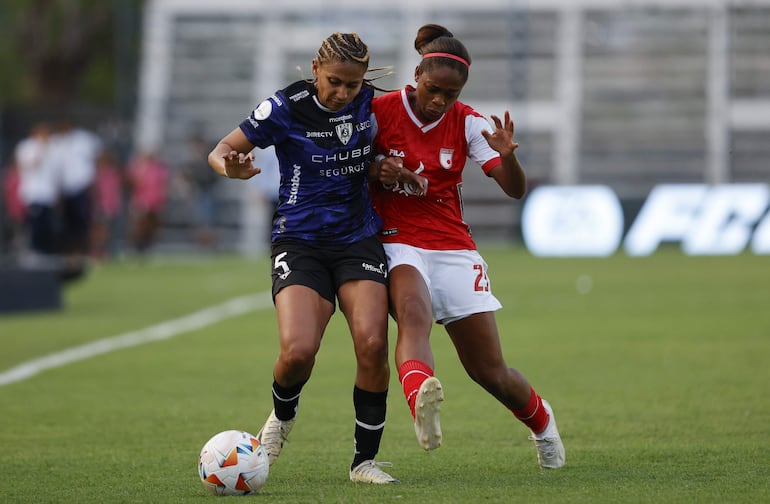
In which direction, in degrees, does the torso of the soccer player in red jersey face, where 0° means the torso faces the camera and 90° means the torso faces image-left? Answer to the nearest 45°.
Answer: approximately 0°

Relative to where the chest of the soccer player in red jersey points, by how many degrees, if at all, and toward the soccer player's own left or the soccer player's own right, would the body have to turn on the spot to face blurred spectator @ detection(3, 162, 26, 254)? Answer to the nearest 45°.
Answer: approximately 135° to the soccer player's own right

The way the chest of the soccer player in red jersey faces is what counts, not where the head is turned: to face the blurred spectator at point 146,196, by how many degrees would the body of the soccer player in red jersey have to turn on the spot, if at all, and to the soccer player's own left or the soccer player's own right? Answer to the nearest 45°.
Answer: approximately 180°

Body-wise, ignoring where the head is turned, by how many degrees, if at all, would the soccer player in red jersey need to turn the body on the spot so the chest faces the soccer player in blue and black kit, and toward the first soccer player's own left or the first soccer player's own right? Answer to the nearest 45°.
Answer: approximately 90° to the first soccer player's own right
